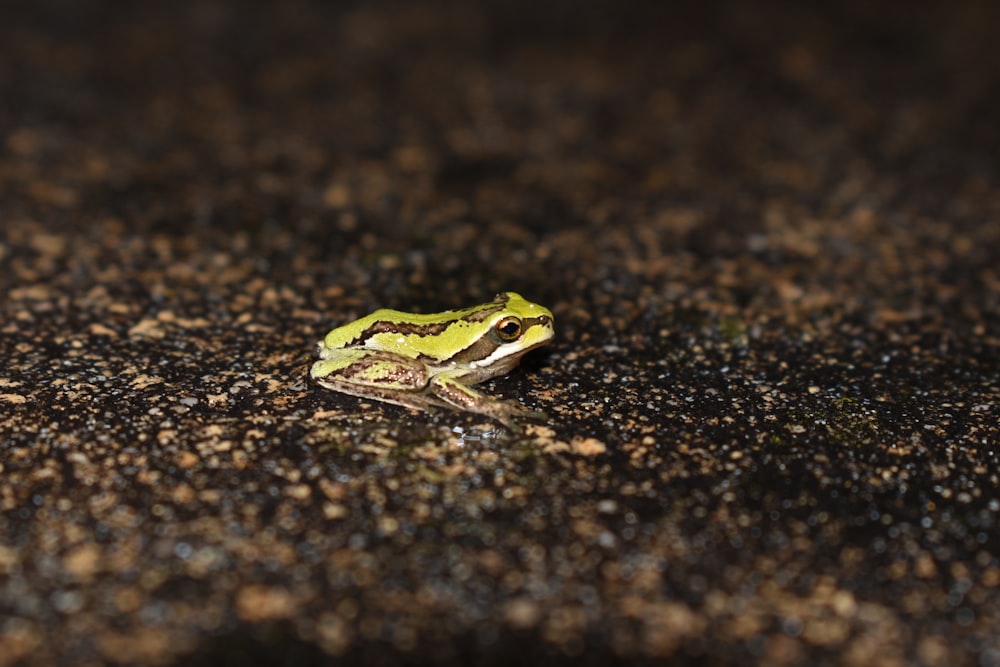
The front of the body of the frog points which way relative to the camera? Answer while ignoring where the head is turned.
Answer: to the viewer's right
